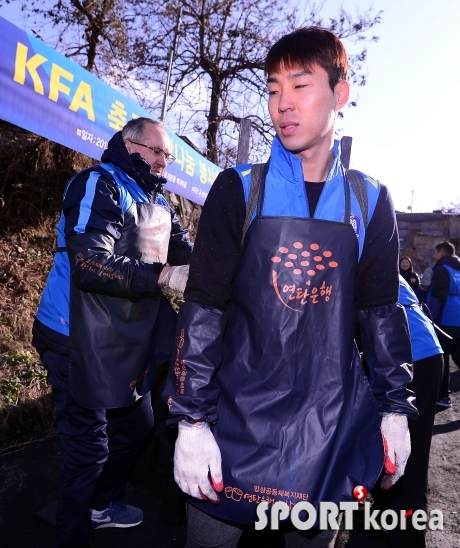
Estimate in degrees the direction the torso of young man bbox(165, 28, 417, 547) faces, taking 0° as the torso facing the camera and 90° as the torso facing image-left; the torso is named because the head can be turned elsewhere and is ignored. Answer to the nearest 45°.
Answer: approximately 0°

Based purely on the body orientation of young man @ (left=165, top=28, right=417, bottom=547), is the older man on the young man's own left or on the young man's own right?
on the young man's own right

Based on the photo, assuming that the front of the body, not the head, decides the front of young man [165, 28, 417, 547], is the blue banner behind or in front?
behind

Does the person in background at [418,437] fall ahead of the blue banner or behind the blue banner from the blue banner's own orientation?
ahead

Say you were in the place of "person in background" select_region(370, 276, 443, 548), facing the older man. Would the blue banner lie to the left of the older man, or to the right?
right

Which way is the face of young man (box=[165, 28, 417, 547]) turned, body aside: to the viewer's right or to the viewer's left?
to the viewer's left
